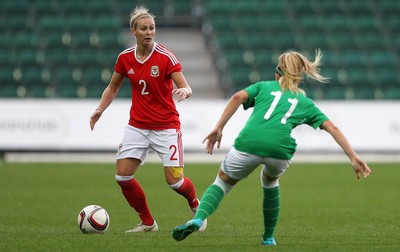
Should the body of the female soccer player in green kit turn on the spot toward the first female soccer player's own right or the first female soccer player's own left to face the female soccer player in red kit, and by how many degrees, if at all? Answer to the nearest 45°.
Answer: approximately 45° to the first female soccer player's own left

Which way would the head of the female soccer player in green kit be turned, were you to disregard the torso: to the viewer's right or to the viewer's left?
to the viewer's left

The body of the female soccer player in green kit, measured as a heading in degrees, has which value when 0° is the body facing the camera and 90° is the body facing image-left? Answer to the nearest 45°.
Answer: approximately 180°

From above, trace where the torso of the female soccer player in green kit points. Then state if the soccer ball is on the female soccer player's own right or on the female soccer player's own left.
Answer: on the female soccer player's own left

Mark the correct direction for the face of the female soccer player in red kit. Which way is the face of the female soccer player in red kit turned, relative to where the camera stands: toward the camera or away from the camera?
toward the camera

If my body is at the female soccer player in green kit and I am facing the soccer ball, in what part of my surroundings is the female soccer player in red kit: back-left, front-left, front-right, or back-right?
front-right

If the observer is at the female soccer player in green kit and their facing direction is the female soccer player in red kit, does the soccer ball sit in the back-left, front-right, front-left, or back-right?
front-left
